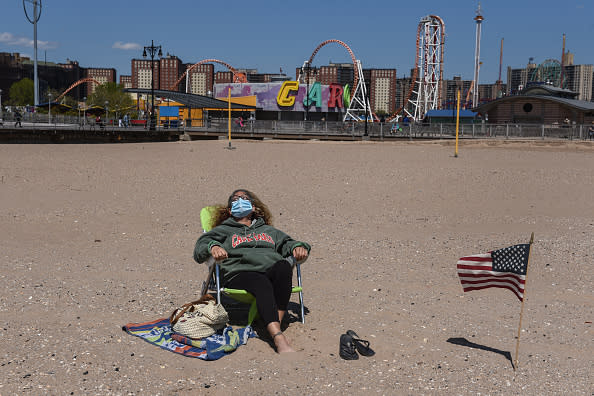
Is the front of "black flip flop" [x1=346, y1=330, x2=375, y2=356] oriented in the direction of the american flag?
no

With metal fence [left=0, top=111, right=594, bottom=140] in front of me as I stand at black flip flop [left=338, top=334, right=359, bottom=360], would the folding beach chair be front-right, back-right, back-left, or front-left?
front-left

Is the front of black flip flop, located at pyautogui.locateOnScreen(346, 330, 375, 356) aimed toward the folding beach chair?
no

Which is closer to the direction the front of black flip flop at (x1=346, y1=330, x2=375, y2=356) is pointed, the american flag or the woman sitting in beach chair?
the american flag

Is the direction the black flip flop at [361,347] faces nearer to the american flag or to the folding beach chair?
the american flag

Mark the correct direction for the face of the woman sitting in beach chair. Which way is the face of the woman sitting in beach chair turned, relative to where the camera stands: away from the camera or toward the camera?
toward the camera
